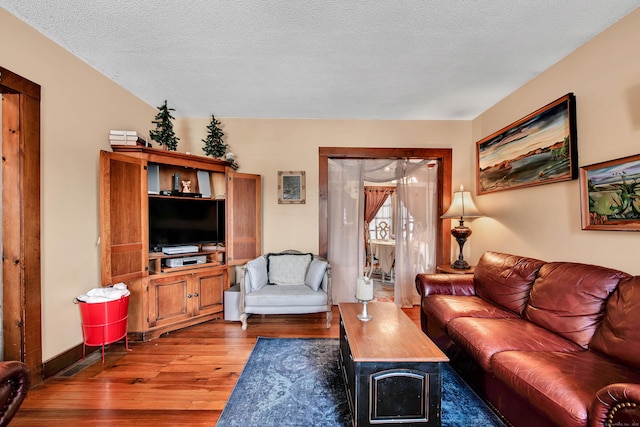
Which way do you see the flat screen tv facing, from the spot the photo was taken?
facing the viewer and to the right of the viewer

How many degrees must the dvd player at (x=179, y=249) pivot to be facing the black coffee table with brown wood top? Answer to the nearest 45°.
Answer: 0° — it already faces it

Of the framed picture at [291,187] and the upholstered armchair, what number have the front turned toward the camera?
2

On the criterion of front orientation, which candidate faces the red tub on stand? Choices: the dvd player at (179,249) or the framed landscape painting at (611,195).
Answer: the framed landscape painting

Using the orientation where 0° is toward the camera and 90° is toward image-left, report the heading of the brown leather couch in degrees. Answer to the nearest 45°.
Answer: approximately 45°

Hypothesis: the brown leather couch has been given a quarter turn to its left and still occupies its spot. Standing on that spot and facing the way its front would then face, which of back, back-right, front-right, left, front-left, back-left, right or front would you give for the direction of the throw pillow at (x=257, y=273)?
back-right

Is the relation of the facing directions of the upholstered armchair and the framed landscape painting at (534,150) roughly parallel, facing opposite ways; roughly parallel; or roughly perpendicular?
roughly perpendicular

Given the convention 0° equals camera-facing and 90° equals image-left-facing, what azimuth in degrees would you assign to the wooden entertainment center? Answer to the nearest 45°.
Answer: approximately 315°

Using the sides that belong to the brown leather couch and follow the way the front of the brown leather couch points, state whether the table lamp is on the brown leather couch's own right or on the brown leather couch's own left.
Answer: on the brown leather couch's own right

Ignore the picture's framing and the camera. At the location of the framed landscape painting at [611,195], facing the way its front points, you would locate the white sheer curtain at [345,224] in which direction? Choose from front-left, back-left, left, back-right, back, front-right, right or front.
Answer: front-right

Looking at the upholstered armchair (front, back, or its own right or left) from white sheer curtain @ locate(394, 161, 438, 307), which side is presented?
left

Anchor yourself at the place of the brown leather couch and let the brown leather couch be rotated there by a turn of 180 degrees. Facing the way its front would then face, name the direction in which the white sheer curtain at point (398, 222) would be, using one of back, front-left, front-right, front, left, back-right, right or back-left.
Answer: left

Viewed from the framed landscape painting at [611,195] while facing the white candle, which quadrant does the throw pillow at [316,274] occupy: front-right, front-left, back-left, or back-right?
front-right

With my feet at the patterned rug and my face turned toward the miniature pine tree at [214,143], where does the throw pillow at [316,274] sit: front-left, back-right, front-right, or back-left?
front-right

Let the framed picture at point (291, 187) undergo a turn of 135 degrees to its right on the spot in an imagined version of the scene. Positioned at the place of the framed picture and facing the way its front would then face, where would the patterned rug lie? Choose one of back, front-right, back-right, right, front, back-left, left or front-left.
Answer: back-left

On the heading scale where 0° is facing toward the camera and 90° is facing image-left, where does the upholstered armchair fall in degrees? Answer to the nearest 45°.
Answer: approximately 0°
